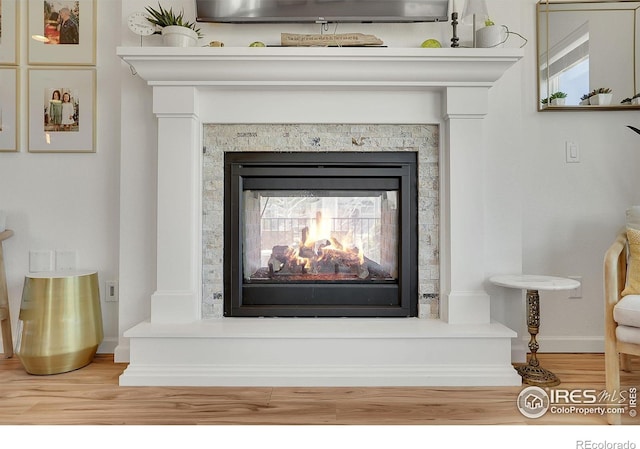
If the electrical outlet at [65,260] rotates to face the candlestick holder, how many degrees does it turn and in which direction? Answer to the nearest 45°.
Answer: approximately 45° to its left

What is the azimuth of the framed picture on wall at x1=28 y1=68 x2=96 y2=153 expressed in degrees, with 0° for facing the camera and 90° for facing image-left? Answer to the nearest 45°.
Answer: approximately 0°

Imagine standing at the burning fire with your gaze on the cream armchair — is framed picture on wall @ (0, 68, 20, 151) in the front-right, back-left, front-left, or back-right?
back-right

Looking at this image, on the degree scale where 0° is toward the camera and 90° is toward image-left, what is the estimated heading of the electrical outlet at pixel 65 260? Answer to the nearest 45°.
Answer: approximately 0°

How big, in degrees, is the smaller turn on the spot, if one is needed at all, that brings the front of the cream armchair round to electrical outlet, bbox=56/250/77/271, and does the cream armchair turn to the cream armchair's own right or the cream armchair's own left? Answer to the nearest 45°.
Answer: approximately 45° to the cream armchair's own right
